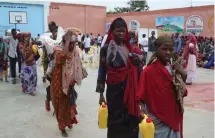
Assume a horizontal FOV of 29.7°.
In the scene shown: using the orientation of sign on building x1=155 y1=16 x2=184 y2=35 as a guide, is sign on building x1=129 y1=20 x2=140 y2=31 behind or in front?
behind

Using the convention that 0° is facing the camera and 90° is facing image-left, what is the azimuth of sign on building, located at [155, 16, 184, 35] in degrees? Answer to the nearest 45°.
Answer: approximately 0°

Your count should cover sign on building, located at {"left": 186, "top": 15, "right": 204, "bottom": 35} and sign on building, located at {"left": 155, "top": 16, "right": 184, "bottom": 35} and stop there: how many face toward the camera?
2

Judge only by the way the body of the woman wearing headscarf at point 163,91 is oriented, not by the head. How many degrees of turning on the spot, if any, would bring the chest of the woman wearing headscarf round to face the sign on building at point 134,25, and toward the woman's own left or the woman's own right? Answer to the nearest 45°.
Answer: approximately 135° to the woman's own left

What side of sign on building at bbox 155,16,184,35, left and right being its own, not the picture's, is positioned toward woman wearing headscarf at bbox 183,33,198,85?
front

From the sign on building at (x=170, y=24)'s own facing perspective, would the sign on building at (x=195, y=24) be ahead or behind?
ahead

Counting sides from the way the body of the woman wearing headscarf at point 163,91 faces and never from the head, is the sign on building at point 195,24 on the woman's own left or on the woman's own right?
on the woman's own left

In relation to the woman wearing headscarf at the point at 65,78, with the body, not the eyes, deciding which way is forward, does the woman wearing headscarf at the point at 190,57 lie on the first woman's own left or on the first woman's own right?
on the first woman's own left

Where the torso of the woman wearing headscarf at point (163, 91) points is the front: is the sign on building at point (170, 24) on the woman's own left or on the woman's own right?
on the woman's own left
